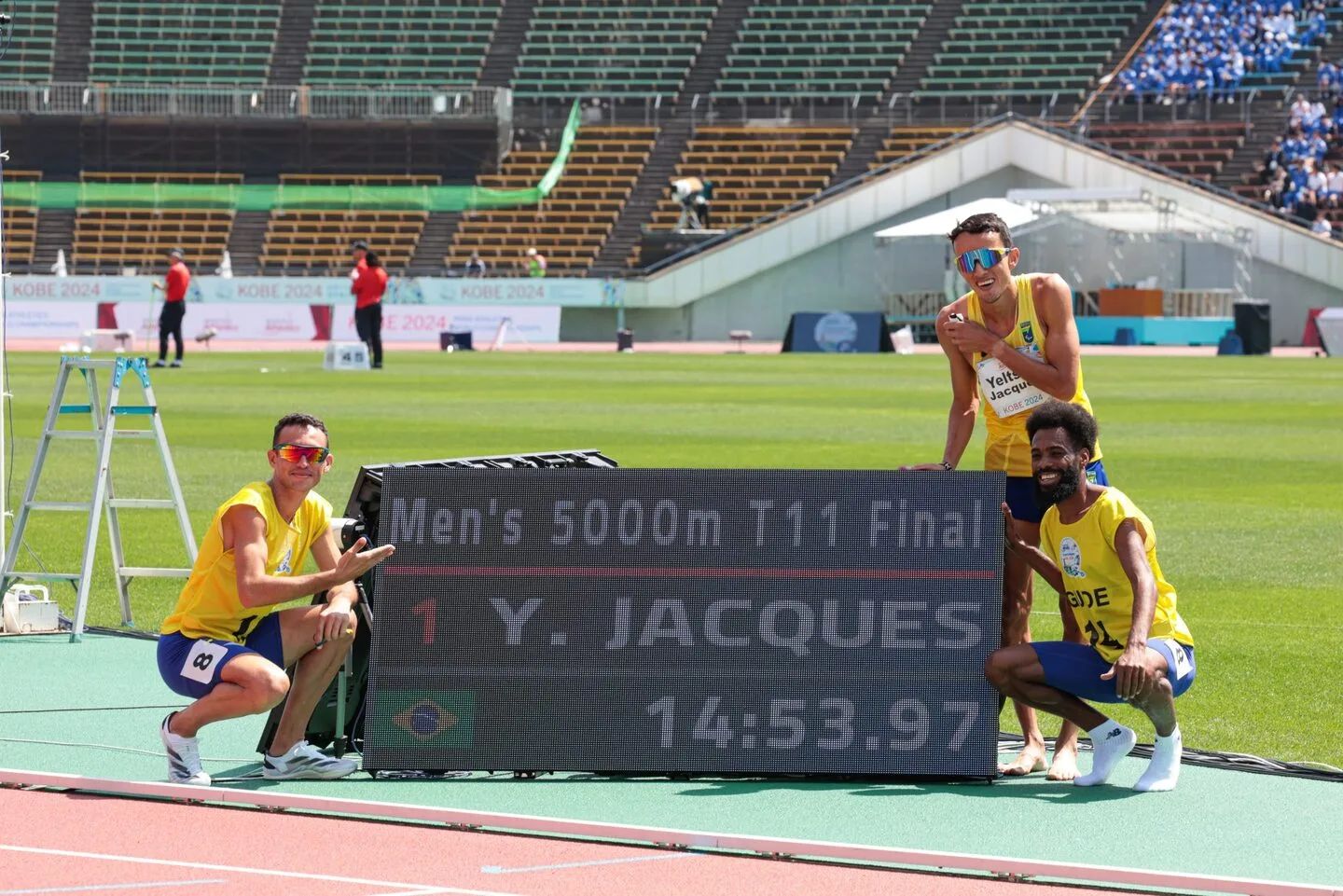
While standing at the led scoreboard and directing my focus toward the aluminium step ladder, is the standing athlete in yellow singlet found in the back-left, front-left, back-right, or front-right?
back-right

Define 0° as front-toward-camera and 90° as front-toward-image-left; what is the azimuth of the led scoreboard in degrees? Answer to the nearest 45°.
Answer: approximately 0°

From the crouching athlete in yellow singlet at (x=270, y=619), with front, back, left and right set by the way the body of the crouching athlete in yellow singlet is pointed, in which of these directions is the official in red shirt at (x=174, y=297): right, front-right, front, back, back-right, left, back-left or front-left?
back-left

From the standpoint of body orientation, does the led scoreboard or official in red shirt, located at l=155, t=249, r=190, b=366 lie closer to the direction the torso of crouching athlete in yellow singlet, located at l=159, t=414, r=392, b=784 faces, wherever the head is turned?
the led scoreboard

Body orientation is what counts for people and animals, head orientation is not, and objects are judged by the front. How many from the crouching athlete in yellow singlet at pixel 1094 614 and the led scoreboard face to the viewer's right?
0

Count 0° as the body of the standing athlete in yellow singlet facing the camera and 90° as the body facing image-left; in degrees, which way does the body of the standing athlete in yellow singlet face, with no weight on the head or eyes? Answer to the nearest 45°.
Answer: approximately 45°

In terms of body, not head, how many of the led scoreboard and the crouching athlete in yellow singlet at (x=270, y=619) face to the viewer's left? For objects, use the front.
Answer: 0

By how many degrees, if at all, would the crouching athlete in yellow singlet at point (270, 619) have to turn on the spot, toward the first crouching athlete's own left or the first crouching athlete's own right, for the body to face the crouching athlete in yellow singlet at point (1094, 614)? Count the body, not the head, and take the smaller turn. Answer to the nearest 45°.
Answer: approximately 45° to the first crouching athlete's own left

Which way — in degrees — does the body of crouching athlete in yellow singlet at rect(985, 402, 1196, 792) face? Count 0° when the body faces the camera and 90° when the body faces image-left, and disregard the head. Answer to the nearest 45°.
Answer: approximately 45°
